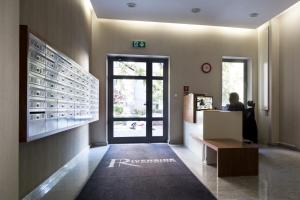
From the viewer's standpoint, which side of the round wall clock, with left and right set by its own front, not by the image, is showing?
front

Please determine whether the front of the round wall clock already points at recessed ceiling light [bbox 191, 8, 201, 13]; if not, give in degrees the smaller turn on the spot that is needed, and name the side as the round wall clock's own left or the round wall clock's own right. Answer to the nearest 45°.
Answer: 0° — it already faces it

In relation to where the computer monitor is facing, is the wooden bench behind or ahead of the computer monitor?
ahead

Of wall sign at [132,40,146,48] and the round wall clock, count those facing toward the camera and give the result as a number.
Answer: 2

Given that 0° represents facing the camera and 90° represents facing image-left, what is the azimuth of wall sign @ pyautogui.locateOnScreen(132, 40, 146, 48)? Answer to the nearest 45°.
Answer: approximately 0°

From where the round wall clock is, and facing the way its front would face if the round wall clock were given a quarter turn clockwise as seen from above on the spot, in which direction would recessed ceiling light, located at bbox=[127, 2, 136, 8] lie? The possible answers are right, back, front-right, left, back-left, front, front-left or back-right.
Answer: front-left

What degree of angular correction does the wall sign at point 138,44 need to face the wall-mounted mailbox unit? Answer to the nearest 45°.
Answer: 0° — it already faces it
